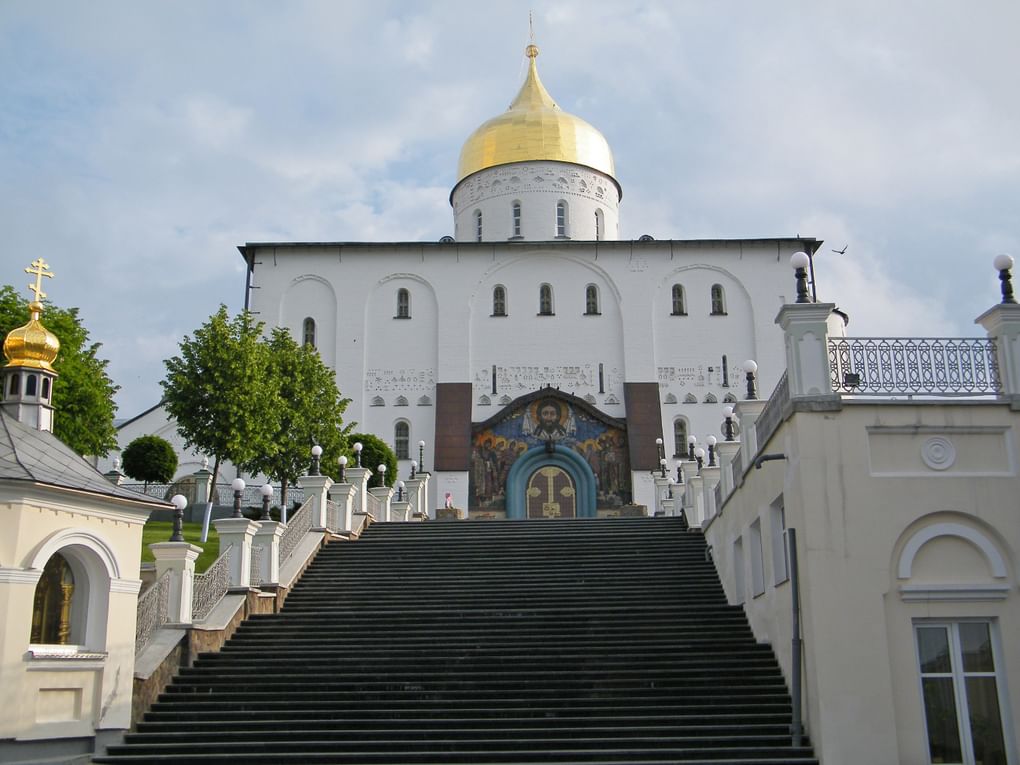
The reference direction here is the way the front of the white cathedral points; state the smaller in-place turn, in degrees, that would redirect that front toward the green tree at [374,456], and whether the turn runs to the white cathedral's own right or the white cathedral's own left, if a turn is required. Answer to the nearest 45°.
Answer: approximately 45° to the white cathedral's own right

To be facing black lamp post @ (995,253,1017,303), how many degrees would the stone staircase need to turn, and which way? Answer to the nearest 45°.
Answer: approximately 45° to its left

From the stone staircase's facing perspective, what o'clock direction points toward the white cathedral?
The white cathedral is roughly at 6 o'clock from the stone staircase.

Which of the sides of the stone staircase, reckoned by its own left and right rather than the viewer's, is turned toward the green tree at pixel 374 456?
back

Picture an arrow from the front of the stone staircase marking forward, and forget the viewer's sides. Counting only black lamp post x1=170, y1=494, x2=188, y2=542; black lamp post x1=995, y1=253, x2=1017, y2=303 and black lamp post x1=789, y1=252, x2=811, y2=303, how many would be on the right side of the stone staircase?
1

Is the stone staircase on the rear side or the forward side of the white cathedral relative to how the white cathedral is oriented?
on the forward side

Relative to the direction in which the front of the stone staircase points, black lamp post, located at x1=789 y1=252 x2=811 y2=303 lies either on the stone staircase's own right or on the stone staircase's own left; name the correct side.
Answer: on the stone staircase's own left

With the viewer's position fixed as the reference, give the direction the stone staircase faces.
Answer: facing the viewer

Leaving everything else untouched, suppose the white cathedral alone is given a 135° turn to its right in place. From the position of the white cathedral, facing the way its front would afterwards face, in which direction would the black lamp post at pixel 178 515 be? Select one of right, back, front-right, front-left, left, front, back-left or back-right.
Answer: back-left

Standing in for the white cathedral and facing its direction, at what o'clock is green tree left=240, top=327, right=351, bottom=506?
The green tree is roughly at 1 o'clock from the white cathedral.

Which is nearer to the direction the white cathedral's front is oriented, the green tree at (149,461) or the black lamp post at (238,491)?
the black lamp post

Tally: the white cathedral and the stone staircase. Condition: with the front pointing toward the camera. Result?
2

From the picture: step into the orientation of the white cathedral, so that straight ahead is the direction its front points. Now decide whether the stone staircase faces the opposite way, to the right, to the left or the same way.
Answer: the same way

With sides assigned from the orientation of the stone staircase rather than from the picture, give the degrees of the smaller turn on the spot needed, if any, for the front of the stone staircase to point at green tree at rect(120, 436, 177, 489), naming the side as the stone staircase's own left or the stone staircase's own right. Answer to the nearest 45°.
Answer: approximately 135° to the stone staircase's own right
